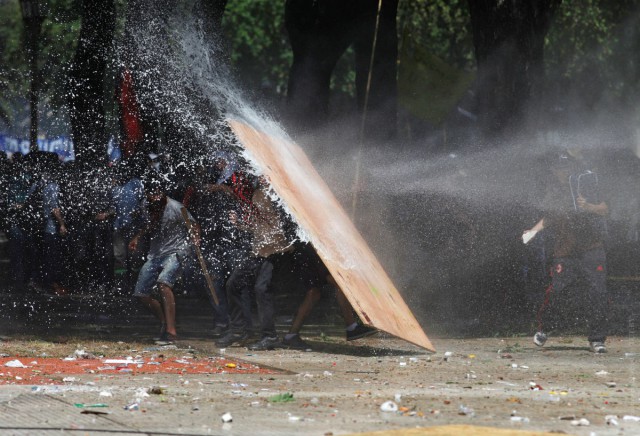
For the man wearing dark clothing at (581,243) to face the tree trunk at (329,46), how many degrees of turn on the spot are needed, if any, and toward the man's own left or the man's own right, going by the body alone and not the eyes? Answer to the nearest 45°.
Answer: approximately 135° to the man's own right

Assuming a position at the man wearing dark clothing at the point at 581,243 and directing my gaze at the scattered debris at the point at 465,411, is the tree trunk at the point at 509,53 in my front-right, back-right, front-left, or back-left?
back-right

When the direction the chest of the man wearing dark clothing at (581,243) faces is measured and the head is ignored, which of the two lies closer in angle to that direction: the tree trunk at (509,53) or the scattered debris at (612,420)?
the scattered debris

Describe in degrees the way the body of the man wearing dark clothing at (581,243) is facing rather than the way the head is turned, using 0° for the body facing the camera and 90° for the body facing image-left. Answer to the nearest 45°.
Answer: approximately 0°
